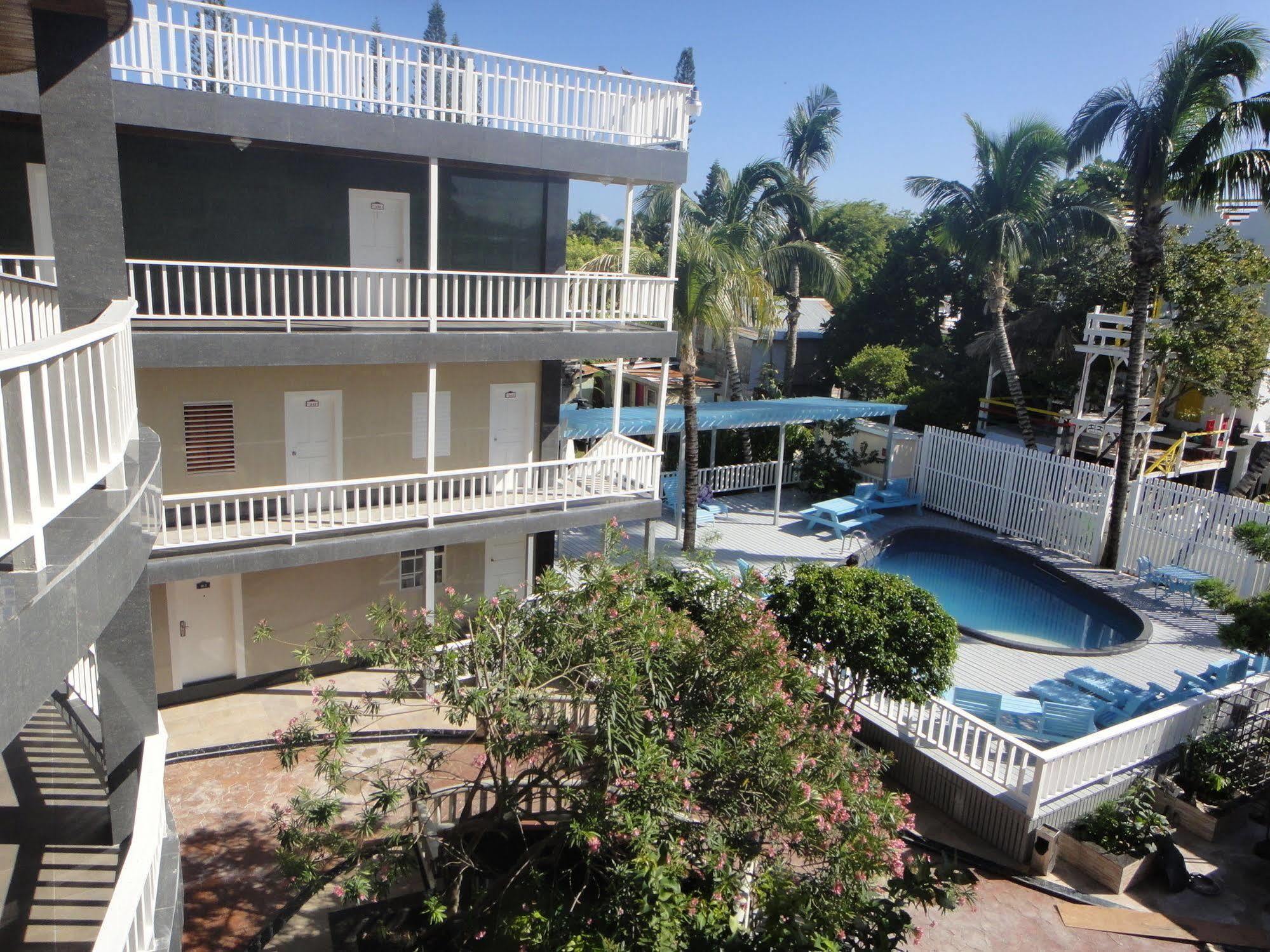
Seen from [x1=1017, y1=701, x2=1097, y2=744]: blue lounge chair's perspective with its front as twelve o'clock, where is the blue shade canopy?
The blue shade canopy is roughly at 12 o'clock from the blue lounge chair.

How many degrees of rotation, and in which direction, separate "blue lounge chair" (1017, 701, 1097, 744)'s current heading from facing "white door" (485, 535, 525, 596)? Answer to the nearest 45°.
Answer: approximately 45° to its left

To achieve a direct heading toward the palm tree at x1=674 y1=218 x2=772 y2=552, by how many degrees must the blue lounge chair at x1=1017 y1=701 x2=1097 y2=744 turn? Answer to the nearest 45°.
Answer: approximately 45° to its left

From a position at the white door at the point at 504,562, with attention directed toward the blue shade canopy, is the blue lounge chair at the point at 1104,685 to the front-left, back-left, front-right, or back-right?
front-right

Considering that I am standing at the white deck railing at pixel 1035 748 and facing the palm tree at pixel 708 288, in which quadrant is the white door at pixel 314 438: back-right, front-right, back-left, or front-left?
front-left

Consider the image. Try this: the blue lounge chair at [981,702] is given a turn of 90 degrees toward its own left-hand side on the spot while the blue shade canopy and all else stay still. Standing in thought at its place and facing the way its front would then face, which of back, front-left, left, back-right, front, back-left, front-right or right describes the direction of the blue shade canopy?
front

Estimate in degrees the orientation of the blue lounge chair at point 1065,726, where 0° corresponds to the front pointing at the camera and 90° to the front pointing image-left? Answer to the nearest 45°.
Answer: approximately 135°

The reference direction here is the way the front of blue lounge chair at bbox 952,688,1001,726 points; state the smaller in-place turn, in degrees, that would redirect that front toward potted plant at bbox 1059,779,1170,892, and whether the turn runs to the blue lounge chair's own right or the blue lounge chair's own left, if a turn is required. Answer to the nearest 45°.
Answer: approximately 90° to the blue lounge chair's own right

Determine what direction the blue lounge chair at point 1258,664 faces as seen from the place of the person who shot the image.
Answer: facing away from the viewer and to the left of the viewer

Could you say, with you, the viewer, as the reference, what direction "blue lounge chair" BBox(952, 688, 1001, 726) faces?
facing away from the viewer and to the right of the viewer

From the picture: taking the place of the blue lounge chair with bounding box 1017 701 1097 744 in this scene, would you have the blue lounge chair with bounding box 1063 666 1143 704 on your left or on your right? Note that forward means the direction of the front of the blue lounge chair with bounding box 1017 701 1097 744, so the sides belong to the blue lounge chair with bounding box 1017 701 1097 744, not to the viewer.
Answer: on your right

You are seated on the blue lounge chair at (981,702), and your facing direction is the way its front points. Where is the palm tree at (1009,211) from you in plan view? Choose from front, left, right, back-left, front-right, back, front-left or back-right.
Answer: front-left
